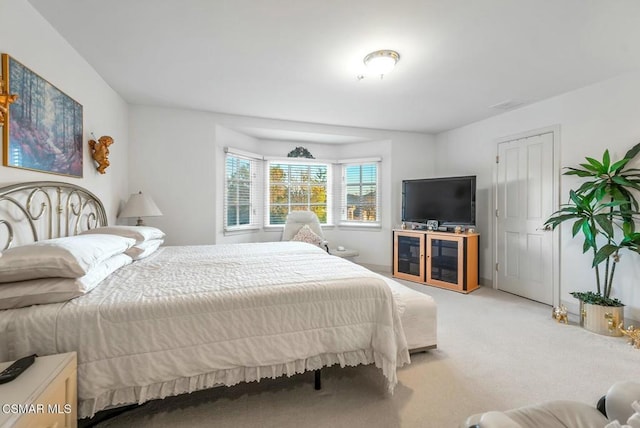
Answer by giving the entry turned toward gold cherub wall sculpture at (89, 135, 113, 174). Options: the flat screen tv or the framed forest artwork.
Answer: the flat screen tv

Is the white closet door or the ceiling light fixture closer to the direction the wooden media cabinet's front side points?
the ceiling light fixture

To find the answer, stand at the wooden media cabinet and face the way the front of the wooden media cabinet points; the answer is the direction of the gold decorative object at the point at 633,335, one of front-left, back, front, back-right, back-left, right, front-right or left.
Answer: left

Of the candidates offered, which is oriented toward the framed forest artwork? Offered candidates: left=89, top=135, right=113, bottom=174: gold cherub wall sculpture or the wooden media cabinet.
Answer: the wooden media cabinet

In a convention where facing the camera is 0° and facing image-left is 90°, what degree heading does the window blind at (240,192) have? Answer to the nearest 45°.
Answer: approximately 315°

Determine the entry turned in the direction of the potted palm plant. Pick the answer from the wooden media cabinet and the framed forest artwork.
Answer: the framed forest artwork

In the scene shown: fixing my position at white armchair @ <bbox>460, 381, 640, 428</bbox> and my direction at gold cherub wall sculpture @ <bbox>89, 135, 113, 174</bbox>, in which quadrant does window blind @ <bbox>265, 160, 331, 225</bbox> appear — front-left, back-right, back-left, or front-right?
front-right

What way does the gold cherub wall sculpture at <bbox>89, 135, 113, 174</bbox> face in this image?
to the viewer's right

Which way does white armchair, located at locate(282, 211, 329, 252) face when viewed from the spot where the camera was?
facing the viewer

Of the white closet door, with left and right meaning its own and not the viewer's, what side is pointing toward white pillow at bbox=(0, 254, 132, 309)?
front

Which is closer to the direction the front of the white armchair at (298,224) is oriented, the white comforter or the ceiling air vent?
the white comforter

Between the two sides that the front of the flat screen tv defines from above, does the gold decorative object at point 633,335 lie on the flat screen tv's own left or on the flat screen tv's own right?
on the flat screen tv's own left

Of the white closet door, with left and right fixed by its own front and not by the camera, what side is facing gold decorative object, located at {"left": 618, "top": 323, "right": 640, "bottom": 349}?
left

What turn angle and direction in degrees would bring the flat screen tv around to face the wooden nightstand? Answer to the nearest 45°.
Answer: approximately 45° to its left

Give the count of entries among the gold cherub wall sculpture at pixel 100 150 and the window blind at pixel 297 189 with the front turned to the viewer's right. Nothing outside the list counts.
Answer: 1

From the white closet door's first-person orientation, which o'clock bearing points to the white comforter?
The white comforter is roughly at 11 o'clock from the white closet door.

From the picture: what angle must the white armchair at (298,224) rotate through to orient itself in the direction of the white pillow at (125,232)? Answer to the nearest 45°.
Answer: approximately 45° to its right

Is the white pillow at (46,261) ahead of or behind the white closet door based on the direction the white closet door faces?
ahead
